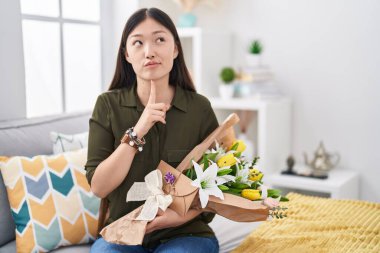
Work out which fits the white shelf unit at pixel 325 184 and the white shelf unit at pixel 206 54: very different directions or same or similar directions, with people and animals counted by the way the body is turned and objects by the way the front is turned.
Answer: same or similar directions

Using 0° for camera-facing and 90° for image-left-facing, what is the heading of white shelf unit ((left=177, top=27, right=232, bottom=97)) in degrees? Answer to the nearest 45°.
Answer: approximately 45°

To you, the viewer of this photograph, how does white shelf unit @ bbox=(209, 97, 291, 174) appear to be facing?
facing the viewer and to the left of the viewer

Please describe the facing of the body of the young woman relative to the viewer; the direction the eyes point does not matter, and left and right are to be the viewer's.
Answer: facing the viewer

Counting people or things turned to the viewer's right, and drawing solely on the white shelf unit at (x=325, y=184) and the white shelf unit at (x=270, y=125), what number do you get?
0

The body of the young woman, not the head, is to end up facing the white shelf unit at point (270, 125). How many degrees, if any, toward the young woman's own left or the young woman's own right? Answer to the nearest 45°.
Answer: approximately 135° to the young woman's own left

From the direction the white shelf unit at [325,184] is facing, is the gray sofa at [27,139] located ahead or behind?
ahead

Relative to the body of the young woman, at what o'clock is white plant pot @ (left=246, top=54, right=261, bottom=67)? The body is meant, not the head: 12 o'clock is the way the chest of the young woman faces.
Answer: The white plant pot is roughly at 7 o'clock from the young woman.

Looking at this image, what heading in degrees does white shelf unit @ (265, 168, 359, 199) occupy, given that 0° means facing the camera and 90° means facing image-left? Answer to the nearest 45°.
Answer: approximately 45°

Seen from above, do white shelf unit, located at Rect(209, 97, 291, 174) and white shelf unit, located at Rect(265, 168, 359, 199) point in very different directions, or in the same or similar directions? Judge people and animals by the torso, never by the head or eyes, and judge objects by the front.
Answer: same or similar directions

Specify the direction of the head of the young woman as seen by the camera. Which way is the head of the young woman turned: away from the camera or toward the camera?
toward the camera

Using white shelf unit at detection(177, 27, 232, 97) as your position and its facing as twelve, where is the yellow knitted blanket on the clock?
The yellow knitted blanket is roughly at 10 o'clock from the white shelf unit.
